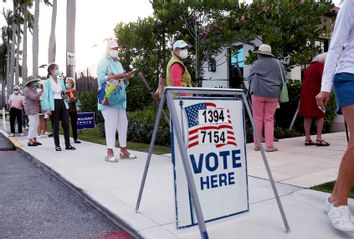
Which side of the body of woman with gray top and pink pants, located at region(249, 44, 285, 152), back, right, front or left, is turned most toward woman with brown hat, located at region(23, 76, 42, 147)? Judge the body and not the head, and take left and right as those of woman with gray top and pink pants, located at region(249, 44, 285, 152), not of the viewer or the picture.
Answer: left

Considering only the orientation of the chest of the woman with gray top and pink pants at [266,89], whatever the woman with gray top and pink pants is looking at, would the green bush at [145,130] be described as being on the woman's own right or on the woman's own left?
on the woman's own left

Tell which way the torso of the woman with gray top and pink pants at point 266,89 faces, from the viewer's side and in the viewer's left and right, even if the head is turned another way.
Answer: facing away from the viewer

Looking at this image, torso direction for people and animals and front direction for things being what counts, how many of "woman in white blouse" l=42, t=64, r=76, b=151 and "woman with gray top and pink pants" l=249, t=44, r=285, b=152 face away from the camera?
1

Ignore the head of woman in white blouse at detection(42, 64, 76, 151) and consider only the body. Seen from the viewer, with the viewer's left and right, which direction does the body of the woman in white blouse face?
facing the viewer and to the right of the viewer

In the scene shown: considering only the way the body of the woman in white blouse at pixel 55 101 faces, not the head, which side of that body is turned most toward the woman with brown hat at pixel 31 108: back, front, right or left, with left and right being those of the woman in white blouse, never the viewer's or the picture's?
back

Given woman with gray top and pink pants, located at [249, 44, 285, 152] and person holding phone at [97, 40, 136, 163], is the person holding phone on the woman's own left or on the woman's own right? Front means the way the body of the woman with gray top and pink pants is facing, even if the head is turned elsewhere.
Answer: on the woman's own left

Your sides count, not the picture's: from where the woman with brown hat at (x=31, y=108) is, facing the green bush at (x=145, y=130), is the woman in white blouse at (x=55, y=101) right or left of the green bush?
right

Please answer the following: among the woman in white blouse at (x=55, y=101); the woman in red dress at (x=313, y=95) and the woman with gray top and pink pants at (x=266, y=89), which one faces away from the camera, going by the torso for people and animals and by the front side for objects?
the woman with gray top and pink pants
